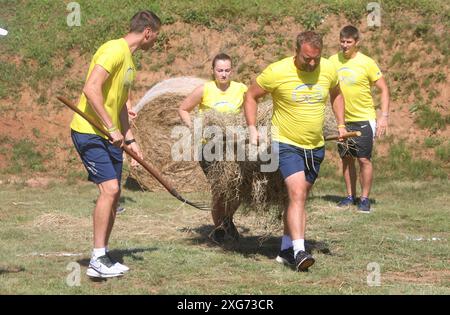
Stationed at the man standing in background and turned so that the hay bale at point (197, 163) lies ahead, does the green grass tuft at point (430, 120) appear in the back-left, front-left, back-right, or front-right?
back-right

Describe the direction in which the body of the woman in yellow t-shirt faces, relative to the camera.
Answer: toward the camera

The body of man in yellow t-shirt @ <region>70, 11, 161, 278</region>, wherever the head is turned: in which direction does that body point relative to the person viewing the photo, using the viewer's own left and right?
facing to the right of the viewer

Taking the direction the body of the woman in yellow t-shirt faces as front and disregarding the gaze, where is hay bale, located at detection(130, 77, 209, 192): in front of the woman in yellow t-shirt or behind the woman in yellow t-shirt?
behind

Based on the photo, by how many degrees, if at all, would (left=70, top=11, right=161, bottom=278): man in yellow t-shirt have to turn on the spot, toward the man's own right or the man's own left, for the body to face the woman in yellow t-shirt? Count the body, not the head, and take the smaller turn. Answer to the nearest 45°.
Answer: approximately 45° to the man's own left

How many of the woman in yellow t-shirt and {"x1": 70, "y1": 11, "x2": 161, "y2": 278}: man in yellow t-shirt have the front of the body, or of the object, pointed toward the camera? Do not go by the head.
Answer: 1

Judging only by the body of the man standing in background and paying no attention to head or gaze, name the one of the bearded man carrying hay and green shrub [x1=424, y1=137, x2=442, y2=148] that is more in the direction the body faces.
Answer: the bearded man carrying hay

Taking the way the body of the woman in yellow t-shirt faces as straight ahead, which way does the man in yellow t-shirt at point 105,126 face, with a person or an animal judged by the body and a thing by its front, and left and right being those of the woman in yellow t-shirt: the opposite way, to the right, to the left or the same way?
to the left

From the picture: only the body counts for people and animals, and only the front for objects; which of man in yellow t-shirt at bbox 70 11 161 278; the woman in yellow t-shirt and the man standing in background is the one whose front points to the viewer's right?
the man in yellow t-shirt

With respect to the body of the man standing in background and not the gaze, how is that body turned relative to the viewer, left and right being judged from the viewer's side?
facing the viewer and to the left of the viewer

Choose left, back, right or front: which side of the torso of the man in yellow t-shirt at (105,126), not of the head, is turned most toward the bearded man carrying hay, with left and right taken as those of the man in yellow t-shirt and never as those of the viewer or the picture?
front

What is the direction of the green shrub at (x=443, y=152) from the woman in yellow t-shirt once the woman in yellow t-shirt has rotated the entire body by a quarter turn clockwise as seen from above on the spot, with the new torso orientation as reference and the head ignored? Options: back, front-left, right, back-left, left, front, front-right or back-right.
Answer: back-right

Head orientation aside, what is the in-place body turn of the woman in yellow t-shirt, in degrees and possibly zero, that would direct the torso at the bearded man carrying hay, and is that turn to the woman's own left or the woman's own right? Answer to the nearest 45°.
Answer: approximately 45° to the woman's own left

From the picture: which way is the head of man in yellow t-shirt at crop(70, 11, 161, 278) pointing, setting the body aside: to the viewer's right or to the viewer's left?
to the viewer's right

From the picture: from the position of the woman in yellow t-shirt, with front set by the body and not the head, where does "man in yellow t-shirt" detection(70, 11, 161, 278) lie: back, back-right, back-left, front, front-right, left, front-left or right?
front-right
